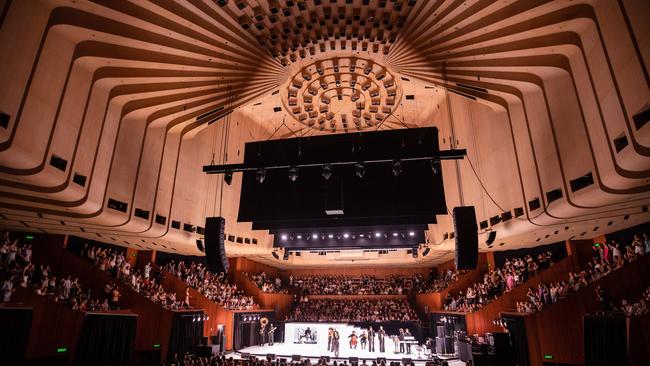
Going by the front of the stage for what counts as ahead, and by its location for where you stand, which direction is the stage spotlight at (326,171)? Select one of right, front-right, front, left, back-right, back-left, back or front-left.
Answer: front

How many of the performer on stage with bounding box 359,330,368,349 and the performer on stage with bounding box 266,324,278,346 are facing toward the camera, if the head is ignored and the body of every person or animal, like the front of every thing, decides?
2

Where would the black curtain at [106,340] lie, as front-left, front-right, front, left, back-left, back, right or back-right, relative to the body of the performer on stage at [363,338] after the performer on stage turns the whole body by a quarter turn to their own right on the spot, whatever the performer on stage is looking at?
front-left

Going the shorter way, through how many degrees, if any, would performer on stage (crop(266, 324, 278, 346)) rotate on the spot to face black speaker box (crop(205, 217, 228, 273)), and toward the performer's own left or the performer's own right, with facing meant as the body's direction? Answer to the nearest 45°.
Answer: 0° — they already face it

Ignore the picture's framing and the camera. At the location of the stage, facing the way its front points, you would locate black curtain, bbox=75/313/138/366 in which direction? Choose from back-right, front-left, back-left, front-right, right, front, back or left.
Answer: front-right

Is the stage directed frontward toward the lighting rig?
yes

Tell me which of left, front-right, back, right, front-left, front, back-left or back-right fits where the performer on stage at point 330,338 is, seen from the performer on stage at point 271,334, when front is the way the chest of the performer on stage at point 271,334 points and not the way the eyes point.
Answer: front-left

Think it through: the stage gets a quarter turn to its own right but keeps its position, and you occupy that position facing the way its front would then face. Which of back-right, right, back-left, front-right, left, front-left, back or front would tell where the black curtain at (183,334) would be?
front-left

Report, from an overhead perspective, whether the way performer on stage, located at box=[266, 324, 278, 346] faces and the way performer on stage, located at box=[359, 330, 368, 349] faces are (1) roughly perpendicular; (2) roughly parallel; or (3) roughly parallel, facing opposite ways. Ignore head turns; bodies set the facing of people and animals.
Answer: roughly parallel

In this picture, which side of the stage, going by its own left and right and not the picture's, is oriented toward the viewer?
front

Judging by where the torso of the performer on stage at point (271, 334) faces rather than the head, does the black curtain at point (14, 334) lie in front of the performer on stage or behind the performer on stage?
in front

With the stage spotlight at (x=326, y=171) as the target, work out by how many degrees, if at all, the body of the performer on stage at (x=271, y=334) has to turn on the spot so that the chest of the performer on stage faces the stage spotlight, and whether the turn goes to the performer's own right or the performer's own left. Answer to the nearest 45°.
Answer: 0° — they already face it

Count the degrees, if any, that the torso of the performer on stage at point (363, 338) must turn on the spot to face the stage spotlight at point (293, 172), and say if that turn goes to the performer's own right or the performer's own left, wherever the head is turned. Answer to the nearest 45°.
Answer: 0° — they already face it

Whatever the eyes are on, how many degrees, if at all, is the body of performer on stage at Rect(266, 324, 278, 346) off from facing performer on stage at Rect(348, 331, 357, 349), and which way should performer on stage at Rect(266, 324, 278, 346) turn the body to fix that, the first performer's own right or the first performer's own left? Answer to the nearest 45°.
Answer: approximately 45° to the first performer's own left

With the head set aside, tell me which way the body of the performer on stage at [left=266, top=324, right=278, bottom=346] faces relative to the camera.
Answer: toward the camera
